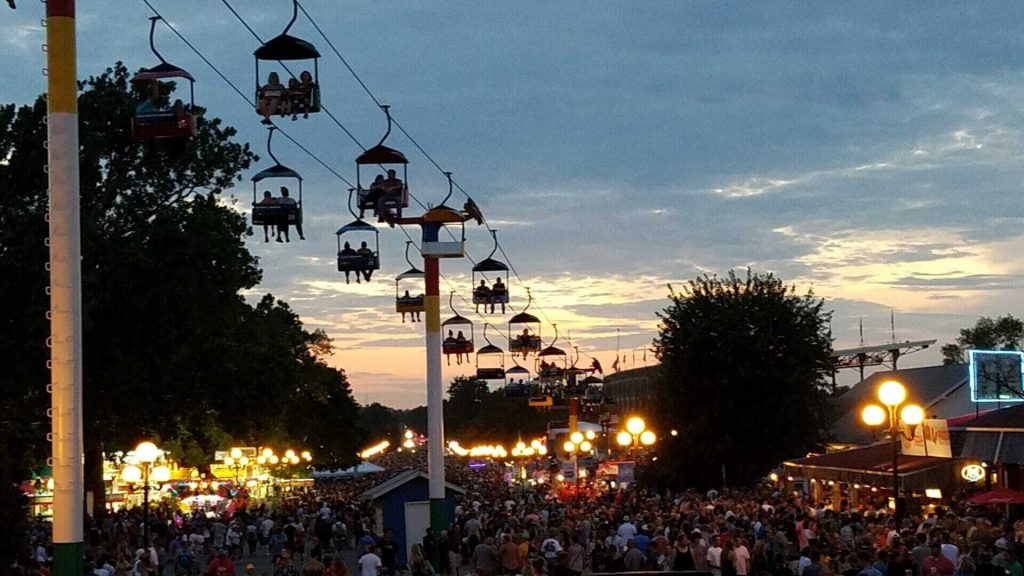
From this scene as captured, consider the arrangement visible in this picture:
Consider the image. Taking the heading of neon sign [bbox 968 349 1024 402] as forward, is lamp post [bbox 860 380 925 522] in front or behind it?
in front

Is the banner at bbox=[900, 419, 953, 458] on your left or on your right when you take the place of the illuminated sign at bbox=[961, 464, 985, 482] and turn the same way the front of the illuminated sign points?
on your right

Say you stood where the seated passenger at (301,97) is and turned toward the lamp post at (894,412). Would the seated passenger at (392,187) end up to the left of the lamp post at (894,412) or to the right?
left

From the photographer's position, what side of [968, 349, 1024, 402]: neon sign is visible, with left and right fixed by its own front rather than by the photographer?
front

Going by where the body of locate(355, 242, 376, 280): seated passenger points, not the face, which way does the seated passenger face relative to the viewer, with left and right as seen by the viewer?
facing away from the viewer

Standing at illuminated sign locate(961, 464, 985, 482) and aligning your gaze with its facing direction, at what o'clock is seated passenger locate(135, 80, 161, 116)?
The seated passenger is roughly at 1 o'clock from the illuminated sign.

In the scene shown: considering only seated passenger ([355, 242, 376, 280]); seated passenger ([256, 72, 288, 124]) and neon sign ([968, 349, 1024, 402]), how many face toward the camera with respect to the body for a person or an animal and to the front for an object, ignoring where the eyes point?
2

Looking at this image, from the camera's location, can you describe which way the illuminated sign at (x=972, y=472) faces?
facing the viewer
